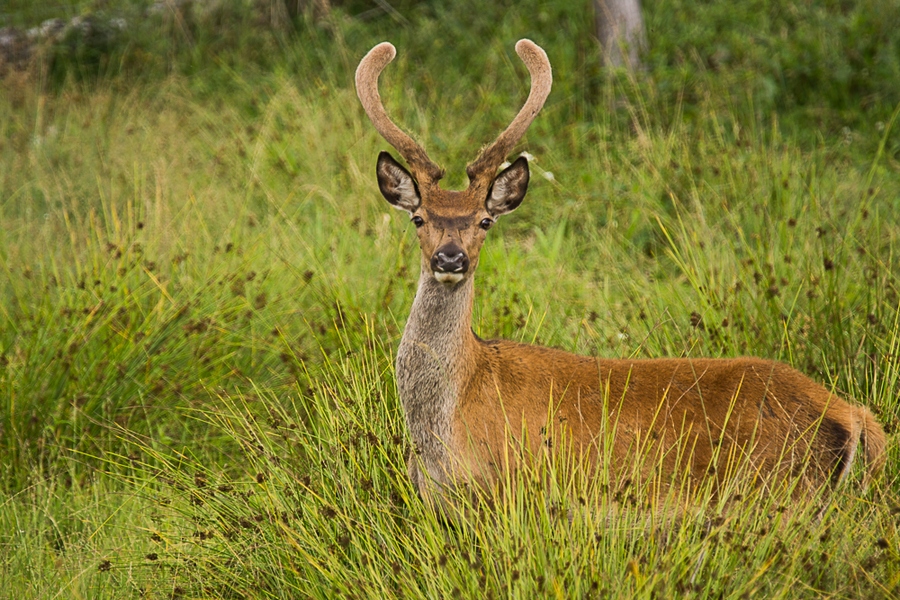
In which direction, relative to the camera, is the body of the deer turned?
to the viewer's left

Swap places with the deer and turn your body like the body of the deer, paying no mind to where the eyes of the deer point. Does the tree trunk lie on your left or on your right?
on your right
